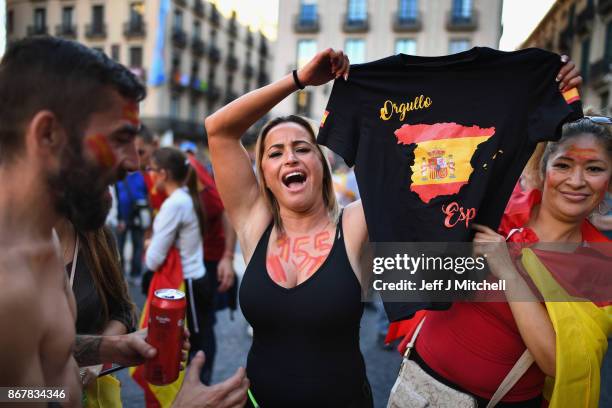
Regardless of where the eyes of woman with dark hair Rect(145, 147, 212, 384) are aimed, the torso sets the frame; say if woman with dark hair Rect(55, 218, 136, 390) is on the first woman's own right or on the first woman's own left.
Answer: on the first woman's own left

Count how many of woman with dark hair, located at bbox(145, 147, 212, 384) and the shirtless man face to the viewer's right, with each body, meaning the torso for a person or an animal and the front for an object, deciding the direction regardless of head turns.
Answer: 1

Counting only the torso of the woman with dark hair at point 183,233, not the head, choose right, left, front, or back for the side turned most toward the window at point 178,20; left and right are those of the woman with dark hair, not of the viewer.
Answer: right

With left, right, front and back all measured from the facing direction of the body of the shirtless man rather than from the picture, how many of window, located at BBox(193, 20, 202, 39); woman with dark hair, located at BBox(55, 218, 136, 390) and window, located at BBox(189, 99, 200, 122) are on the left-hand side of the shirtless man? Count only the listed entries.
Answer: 3

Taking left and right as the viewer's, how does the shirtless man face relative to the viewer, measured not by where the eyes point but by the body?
facing to the right of the viewer

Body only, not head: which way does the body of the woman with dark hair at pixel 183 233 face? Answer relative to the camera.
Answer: to the viewer's left

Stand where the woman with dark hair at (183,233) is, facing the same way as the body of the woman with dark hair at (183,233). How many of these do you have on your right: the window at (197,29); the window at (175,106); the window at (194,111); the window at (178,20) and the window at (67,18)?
5

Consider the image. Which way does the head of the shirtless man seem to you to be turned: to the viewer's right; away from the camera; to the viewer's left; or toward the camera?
to the viewer's right

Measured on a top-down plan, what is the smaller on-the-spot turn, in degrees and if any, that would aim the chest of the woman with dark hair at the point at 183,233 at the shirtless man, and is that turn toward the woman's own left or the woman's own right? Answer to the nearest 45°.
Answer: approximately 90° to the woman's own left

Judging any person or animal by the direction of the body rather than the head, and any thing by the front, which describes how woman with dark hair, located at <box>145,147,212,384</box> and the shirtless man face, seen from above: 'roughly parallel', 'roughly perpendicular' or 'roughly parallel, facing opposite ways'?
roughly parallel, facing opposite ways

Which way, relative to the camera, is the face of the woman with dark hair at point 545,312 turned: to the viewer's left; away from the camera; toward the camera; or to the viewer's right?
toward the camera

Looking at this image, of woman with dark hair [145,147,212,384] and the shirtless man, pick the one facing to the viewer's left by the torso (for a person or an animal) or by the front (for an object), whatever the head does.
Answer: the woman with dark hair

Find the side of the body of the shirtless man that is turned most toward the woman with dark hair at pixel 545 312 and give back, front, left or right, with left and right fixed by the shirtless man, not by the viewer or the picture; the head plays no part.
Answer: front

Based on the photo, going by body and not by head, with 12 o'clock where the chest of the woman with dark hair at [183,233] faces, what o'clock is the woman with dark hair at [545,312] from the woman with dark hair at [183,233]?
the woman with dark hair at [545,312] is roughly at 8 o'clock from the woman with dark hair at [183,233].
